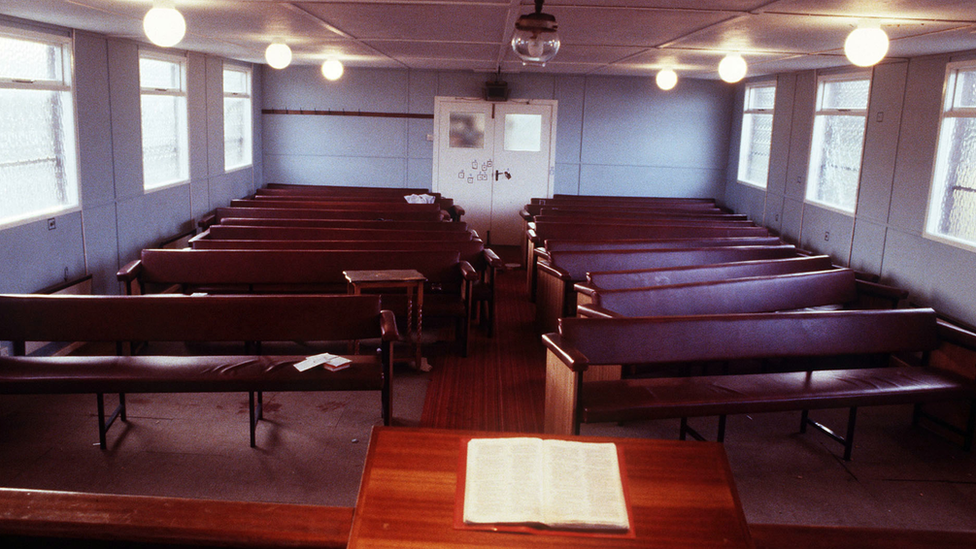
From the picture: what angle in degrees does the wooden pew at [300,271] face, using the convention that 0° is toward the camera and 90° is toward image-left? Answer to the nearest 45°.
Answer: approximately 0°

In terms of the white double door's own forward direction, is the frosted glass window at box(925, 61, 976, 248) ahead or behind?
ahead

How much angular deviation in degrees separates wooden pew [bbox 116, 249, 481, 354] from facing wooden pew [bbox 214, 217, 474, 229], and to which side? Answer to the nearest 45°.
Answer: approximately 135° to its left

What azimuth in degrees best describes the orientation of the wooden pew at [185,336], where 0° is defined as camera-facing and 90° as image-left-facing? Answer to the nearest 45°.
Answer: approximately 0°

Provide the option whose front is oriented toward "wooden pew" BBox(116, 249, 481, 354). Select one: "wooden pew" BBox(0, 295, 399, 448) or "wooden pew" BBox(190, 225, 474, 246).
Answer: "wooden pew" BBox(190, 225, 474, 246)

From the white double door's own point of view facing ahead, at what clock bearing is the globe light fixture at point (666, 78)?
The globe light fixture is roughly at 11 o'clock from the white double door.

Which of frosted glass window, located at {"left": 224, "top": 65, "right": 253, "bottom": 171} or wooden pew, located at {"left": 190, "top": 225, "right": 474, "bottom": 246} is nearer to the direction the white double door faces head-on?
the wooden pew

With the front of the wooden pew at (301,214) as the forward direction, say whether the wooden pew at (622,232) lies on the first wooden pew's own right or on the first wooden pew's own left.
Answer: on the first wooden pew's own left

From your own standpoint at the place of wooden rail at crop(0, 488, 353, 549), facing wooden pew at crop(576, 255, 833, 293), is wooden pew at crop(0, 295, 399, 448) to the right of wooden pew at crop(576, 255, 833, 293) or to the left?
left

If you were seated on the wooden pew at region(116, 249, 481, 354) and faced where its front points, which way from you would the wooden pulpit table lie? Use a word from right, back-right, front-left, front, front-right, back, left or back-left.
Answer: front
